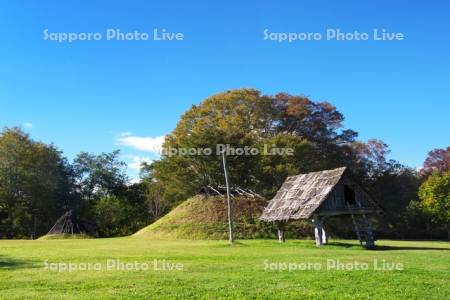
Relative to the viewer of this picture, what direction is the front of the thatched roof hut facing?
facing the viewer and to the right of the viewer

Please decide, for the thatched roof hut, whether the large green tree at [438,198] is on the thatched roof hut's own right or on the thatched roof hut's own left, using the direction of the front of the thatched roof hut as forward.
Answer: on the thatched roof hut's own left
